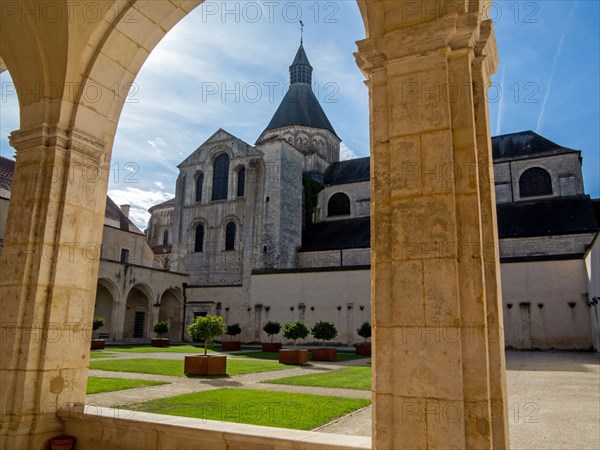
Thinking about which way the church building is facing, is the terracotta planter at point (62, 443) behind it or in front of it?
in front
